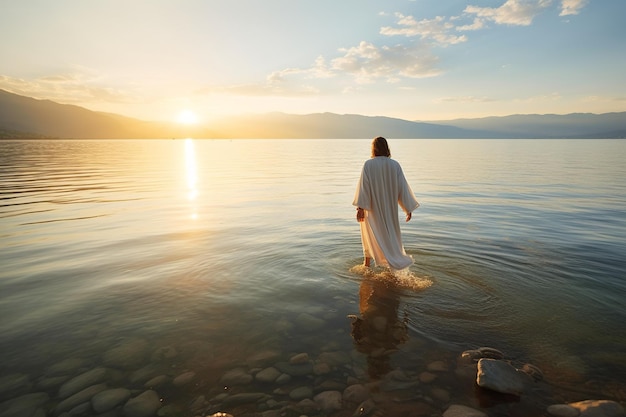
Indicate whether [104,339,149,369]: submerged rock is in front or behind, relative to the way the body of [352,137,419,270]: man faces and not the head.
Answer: behind

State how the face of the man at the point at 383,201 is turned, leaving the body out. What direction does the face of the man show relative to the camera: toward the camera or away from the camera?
away from the camera

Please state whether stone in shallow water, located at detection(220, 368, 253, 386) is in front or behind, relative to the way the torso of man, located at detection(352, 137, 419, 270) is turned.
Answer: behind

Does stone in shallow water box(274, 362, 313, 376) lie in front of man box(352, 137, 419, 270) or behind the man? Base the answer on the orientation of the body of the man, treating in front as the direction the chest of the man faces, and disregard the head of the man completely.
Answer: behind

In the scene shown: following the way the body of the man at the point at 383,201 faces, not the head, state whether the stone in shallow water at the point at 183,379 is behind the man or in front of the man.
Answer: behind

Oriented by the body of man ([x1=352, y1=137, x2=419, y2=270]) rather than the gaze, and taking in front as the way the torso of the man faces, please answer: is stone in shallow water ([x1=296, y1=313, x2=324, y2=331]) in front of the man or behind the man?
behind

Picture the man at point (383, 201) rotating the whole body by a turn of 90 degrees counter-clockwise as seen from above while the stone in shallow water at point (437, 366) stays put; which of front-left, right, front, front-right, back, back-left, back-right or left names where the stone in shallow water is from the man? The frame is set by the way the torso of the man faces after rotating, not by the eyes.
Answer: left

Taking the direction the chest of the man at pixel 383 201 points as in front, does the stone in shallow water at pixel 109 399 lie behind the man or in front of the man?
behind

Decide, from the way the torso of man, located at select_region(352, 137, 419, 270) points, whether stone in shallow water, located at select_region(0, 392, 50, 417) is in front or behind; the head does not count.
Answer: behind

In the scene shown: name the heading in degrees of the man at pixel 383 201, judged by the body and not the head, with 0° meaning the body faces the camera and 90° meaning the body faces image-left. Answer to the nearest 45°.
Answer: approximately 180°

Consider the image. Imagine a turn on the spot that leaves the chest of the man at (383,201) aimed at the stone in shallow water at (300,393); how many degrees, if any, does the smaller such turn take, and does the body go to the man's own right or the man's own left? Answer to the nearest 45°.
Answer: approximately 180°

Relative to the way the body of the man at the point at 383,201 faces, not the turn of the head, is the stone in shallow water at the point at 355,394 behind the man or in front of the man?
behind

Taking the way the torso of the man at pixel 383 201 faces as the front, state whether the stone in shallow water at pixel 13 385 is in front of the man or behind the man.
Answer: behind

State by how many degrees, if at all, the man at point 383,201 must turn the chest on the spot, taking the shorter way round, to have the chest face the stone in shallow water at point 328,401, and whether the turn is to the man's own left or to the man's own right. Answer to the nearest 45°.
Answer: approximately 180°

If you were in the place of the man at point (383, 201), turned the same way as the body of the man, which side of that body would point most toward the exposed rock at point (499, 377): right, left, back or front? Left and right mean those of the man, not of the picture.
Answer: back

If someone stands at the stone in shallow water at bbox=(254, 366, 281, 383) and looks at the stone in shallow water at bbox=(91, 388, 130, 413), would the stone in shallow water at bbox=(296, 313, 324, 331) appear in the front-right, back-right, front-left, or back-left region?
back-right
